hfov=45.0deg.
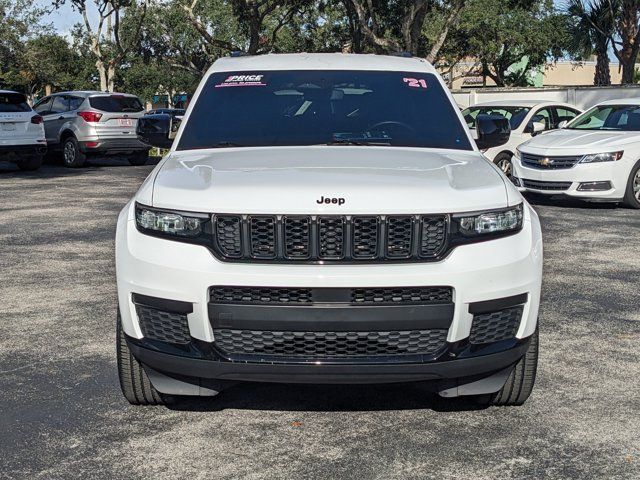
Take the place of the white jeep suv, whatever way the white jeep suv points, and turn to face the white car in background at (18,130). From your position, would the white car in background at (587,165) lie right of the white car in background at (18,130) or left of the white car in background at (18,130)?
right

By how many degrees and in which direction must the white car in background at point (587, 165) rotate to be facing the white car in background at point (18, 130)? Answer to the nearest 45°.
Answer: approximately 45° to its right

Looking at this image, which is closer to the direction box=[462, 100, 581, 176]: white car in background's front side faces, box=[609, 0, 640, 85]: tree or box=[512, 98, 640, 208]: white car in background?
the white car in background

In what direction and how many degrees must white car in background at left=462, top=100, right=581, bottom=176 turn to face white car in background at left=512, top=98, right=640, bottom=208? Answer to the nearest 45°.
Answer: approximately 45° to its left

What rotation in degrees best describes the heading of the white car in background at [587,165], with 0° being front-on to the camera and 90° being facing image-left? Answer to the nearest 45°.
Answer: approximately 45°

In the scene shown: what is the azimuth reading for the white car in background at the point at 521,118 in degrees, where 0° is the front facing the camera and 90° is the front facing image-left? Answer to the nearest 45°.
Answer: approximately 45°

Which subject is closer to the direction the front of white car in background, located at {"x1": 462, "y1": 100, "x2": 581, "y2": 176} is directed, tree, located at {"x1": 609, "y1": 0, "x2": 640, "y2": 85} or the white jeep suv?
the white jeep suv

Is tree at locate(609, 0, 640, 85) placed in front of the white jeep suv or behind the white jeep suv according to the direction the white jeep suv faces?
behind

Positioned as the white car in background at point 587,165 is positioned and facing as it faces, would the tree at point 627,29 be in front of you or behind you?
behind
